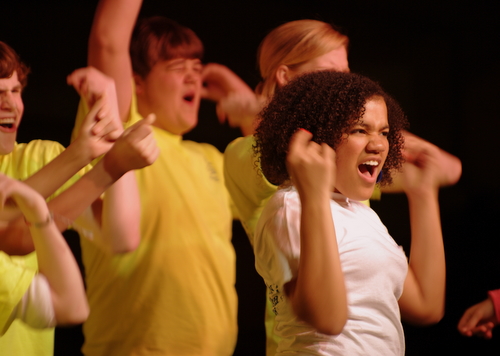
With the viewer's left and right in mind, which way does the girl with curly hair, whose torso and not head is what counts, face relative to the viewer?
facing the viewer and to the right of the viewer

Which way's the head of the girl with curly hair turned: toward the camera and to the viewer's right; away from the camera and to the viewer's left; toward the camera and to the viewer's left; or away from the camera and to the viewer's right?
toward the camera and to the viewer's right
